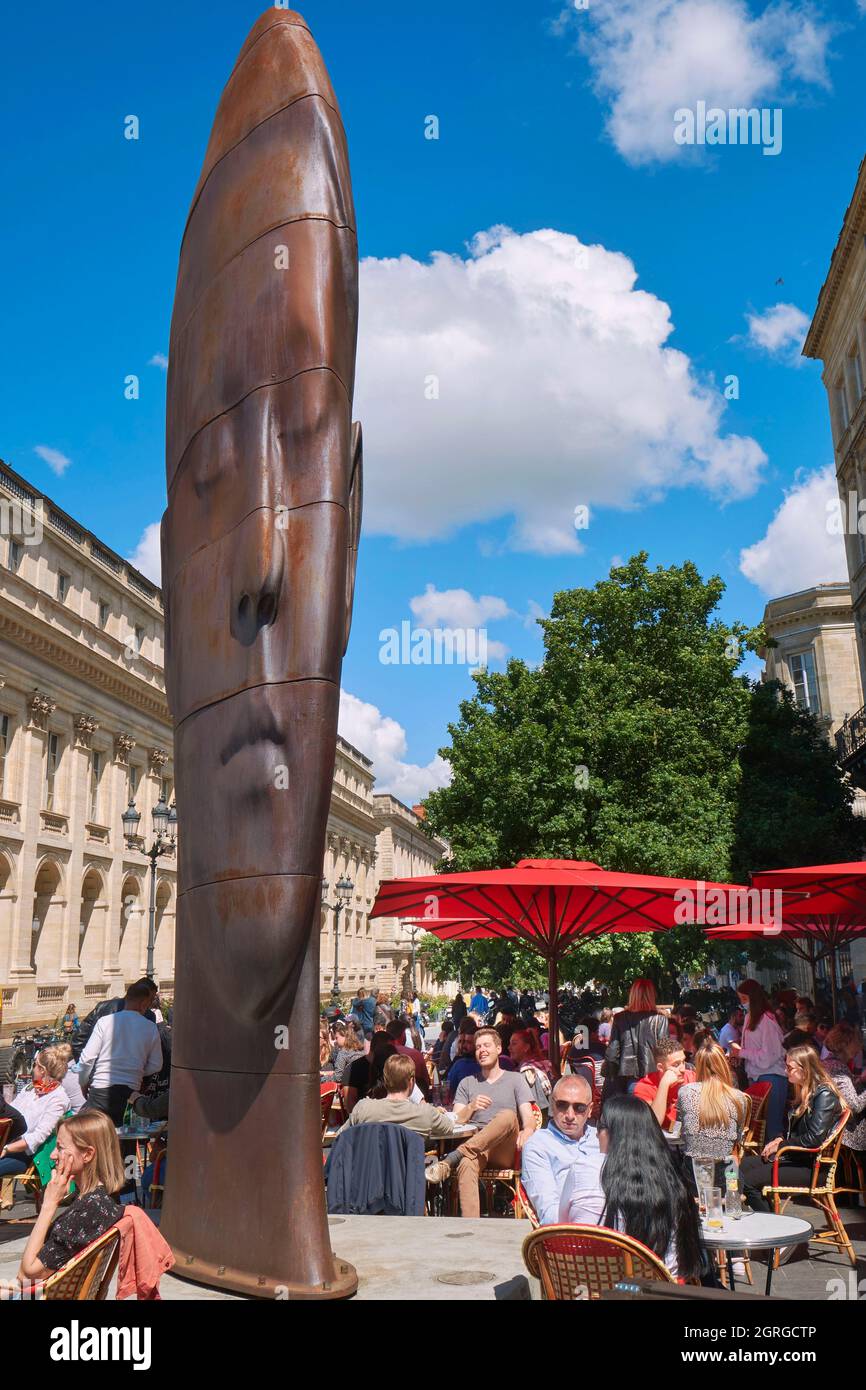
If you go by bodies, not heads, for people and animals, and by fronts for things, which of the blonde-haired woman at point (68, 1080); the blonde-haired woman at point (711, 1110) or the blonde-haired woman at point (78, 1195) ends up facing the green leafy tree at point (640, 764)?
the blonde-haired woman at point (711, 1110)

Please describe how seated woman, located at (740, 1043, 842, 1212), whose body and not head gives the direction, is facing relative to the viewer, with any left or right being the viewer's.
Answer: facing to the left of the viewer

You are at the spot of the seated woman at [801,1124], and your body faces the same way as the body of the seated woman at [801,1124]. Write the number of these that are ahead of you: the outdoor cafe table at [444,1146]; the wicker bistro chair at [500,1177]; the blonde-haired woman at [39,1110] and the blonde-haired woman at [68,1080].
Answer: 4

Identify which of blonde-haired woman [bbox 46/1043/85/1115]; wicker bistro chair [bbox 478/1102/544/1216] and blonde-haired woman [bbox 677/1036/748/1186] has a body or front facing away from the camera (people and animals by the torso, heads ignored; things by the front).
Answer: blonde-haired woman [bbox 677/1036/748/1186]

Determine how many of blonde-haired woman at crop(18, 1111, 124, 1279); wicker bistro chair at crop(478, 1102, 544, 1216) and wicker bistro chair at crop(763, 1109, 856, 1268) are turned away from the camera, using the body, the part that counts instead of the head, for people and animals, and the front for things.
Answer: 0

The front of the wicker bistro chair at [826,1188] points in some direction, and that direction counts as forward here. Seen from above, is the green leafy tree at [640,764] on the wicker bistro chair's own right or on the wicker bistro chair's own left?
on the wicker bistro chair's own right

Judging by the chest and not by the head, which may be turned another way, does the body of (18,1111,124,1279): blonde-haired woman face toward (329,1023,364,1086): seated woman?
no

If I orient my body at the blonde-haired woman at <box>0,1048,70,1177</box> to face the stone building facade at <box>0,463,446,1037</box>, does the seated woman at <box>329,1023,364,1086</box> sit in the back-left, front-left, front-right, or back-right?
front-right

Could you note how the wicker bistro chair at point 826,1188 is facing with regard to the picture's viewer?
facing to the left of the viewer

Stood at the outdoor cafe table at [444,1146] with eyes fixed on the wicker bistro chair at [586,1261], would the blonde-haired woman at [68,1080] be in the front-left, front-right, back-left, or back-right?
back-right

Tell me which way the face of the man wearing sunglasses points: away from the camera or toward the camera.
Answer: toward the camera

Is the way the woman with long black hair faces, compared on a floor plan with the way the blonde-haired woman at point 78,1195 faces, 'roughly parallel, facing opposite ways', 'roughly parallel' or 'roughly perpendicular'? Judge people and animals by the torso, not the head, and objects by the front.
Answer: roughly perpendicular
